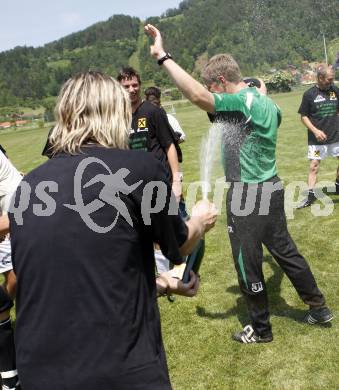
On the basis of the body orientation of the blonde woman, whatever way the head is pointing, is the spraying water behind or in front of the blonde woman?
in front

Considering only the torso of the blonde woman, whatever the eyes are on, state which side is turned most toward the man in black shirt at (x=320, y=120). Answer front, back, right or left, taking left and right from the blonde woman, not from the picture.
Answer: front

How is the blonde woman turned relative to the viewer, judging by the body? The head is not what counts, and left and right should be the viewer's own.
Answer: facing away from the viewer and to the right of the viewer

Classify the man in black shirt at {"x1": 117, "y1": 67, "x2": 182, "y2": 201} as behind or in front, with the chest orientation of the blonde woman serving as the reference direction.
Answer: in front
